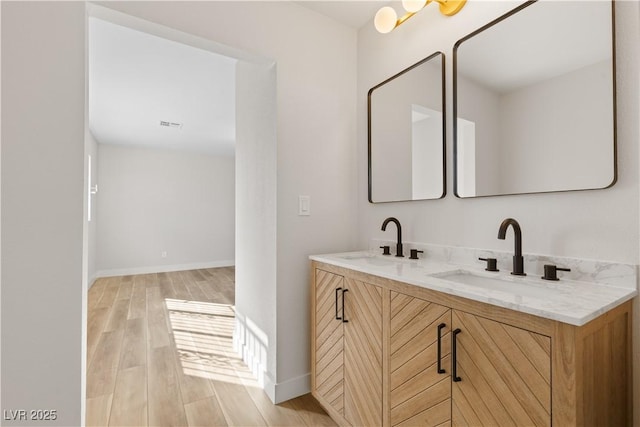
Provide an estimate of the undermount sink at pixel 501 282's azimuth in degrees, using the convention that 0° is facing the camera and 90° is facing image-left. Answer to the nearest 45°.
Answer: approximately 45°

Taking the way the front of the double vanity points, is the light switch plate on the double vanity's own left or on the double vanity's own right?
on the double vanity's own right

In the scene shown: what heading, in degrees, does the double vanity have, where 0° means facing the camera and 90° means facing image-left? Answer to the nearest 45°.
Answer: approximately 45°
